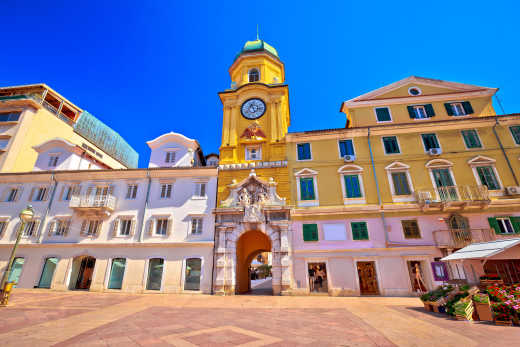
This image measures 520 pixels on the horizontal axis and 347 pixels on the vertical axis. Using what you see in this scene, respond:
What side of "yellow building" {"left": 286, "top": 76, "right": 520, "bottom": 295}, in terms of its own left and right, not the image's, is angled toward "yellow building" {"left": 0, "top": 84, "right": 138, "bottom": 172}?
right

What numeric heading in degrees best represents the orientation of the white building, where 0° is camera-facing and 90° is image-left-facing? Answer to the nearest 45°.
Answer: approximately 0°

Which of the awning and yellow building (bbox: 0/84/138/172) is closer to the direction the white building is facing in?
the awning

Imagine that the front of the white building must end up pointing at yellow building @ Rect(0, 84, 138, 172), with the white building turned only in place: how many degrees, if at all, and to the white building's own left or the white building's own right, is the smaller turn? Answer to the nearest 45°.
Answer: approximately 135° to the white building's own right

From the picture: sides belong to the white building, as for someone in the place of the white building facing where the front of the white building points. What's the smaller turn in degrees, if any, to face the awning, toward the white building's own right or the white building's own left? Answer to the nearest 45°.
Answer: approximately 45° to the white building's own left

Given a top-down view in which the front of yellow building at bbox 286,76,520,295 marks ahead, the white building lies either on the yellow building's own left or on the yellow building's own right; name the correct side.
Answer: on the yellow building's own right

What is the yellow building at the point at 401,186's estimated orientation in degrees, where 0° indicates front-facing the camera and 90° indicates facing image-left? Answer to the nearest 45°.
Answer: approximately 0°

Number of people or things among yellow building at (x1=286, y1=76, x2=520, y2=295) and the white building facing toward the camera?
2

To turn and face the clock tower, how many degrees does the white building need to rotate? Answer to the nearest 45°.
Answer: approximately 45° to its left
